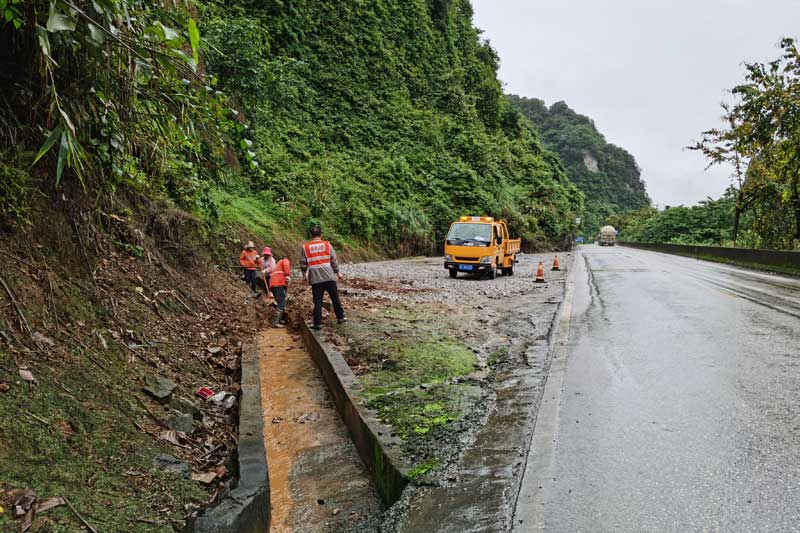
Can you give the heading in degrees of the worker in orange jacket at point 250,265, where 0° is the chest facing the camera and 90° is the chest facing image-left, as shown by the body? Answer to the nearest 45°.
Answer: approximately 315°

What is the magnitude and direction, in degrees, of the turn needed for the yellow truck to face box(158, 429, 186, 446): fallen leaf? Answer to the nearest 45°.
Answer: approximately 45° to its left

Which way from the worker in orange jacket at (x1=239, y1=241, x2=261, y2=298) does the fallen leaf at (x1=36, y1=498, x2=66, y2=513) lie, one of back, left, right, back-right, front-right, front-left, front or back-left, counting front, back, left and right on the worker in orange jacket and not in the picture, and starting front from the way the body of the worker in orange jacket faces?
front-right

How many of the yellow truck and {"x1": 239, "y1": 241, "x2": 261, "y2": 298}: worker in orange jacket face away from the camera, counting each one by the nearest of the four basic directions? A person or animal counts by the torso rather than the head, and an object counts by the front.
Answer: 0

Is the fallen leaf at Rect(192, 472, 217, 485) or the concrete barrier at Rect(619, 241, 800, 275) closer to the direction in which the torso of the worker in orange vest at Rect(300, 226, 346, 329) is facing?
the concrete barrier

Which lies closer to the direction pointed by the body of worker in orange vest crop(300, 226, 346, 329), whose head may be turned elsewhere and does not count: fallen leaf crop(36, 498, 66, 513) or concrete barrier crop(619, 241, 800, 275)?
the concrete barrier

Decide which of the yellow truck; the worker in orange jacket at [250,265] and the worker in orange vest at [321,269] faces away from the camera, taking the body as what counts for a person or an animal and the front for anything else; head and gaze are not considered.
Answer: the worker in orange vest at [321,269]

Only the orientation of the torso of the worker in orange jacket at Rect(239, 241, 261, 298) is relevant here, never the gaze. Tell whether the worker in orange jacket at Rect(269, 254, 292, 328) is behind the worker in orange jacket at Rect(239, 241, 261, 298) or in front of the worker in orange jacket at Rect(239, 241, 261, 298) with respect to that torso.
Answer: in front

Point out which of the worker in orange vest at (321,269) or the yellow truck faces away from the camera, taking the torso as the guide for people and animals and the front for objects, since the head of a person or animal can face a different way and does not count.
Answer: the worker in orange vest

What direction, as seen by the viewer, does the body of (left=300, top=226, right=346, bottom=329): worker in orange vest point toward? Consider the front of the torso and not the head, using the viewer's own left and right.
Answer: facing away from the viewer

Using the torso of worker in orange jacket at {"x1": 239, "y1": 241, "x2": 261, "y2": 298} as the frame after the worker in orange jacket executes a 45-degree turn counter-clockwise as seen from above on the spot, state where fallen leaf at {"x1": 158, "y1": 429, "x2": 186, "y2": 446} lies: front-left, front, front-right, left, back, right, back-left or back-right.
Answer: right

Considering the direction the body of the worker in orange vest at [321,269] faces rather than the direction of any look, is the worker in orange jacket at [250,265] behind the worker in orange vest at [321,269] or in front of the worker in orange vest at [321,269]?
in front

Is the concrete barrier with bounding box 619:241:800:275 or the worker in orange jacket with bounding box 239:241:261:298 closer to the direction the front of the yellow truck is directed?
the worker in orange jacket

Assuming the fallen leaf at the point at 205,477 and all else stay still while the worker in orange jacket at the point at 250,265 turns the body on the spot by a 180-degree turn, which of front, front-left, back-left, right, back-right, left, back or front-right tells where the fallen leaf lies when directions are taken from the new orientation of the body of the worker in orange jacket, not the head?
back-left

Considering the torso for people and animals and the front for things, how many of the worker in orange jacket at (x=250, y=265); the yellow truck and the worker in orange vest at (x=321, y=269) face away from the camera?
1
